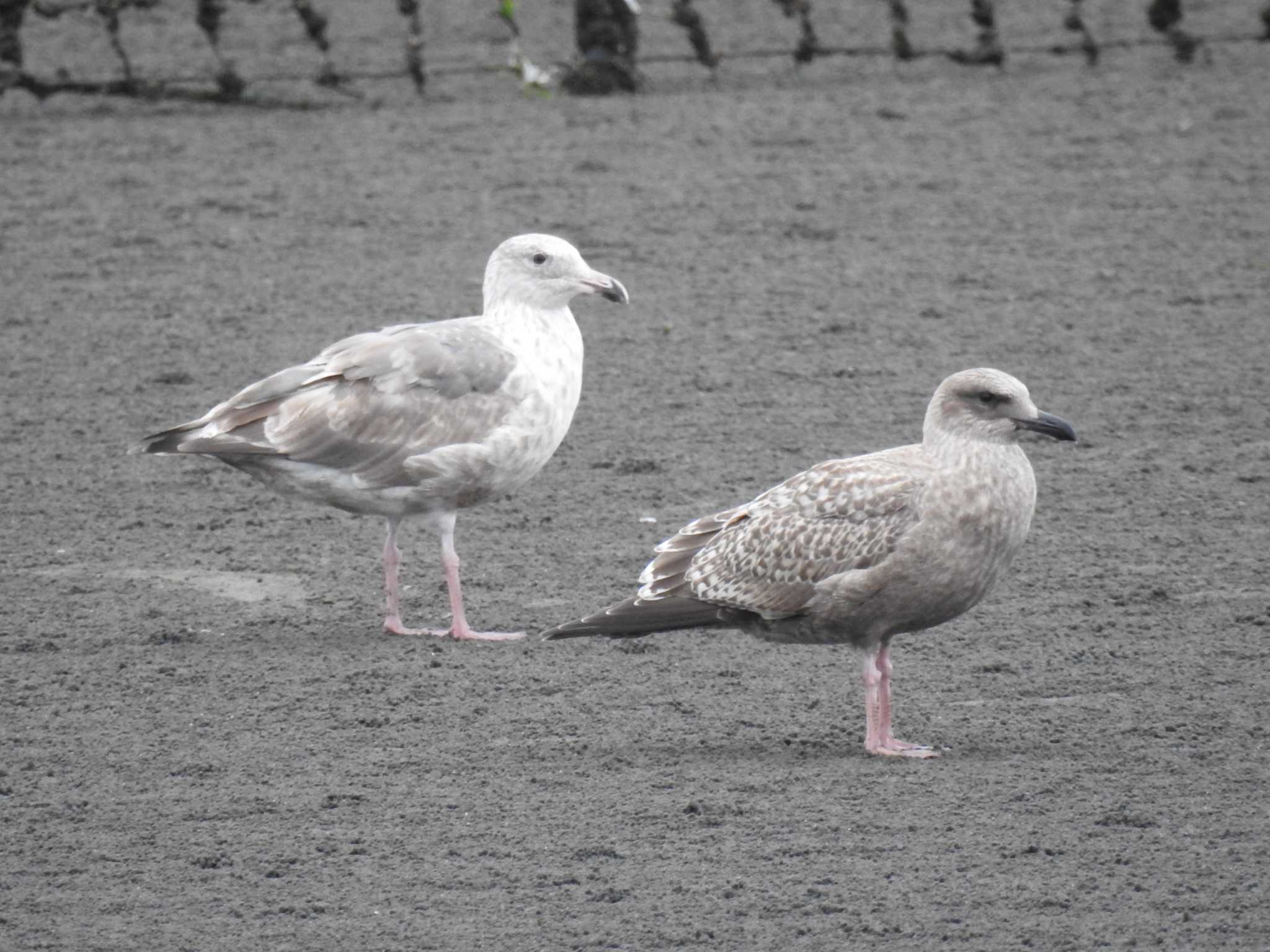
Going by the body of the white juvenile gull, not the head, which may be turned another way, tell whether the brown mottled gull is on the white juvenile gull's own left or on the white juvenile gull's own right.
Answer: on the white juvenile gull's own right

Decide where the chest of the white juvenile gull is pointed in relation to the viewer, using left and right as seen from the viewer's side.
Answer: facing to the right of the viewer

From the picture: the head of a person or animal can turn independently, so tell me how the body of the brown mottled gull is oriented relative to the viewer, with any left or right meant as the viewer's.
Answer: facing to the right of the viewer

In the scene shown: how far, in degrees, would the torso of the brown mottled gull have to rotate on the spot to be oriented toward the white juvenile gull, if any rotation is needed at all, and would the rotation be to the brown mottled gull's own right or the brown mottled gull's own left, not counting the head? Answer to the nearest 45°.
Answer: approximately 135° to the brown mottled gull's own left

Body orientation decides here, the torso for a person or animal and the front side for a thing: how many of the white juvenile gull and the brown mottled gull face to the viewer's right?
2
